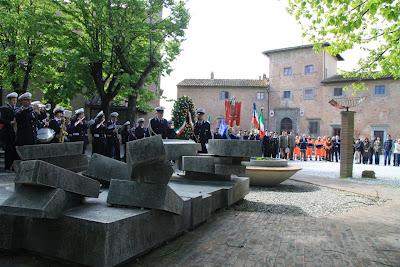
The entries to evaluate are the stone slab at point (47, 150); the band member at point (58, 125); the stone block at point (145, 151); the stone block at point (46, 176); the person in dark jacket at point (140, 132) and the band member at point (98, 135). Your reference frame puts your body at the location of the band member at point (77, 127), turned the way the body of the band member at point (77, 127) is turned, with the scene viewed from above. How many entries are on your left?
2

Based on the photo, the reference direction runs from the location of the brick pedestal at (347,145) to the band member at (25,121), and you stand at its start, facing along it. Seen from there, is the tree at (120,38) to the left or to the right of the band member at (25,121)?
right

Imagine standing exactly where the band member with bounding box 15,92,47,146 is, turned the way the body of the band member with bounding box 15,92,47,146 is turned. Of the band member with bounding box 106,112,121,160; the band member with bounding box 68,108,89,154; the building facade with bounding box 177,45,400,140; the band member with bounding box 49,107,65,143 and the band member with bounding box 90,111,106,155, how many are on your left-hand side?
5

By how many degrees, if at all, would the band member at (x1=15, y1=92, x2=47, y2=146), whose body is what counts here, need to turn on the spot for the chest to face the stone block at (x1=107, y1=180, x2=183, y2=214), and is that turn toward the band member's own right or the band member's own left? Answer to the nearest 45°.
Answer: approximately 45° to the band member's own right

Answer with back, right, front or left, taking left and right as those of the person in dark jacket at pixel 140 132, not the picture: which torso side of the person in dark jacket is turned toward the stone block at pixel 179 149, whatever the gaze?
front

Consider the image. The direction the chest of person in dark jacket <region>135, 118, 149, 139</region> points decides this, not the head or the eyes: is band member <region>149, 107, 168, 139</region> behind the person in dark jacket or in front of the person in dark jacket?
in front

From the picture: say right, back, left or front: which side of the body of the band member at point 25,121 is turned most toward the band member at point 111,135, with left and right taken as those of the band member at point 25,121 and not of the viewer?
left

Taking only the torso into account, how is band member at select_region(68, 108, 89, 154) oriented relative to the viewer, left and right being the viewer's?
facing the viewer and to the right of the viewer

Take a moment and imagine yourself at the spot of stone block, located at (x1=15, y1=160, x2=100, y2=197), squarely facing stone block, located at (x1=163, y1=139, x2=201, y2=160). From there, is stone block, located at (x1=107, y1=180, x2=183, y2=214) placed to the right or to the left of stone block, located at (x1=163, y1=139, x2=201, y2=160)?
right

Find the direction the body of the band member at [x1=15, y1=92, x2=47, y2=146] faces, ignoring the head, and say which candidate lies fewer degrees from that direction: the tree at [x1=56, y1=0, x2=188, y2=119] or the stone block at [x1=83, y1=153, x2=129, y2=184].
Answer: the stone block

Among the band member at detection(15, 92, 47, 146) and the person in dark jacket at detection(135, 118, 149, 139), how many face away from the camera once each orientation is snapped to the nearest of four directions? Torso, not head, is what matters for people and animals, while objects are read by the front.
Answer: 0

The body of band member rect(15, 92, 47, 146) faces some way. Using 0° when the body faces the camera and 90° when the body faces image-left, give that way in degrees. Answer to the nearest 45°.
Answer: approximately 315°
